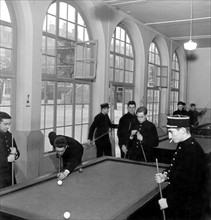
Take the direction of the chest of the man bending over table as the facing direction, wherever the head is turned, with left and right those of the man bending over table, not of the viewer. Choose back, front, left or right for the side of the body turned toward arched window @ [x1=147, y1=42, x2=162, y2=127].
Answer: back

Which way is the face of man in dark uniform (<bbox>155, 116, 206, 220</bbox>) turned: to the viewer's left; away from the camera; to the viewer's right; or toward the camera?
to the viewer's left

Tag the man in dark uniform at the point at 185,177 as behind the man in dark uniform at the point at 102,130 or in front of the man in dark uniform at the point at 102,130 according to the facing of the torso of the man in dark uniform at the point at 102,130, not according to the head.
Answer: in front

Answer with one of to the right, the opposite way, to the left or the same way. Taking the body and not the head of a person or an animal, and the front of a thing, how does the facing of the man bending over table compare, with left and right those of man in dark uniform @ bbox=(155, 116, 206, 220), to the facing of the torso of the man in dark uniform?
to the left

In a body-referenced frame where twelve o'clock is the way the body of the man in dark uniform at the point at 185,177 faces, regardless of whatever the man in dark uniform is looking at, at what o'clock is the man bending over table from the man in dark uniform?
The man bending over table is roughly at 1 o'clock from the man in dark uniform.

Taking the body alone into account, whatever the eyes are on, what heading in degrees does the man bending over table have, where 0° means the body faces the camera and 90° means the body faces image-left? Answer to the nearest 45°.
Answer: approximately 45°

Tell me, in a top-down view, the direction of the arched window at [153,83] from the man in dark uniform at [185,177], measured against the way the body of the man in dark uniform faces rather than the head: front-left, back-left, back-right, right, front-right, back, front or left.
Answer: right

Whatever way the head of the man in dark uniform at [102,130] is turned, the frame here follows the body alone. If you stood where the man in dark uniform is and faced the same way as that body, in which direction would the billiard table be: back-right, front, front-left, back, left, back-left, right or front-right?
front-right

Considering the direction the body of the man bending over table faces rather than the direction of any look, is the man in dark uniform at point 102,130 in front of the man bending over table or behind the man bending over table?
behind

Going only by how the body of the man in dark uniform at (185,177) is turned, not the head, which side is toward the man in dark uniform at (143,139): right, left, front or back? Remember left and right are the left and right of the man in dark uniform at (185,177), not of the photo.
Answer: right

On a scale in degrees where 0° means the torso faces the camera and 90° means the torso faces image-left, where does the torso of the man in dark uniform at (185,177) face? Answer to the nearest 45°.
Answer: approximately 90°

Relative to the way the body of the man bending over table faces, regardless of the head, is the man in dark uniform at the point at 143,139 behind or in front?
behind

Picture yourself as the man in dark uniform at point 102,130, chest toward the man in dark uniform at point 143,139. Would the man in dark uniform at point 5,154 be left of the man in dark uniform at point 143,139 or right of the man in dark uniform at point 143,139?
right

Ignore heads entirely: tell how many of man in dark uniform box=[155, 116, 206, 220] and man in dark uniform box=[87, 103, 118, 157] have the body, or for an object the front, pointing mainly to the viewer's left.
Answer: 1

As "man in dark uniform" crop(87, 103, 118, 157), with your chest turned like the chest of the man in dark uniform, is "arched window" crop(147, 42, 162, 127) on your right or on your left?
on your left

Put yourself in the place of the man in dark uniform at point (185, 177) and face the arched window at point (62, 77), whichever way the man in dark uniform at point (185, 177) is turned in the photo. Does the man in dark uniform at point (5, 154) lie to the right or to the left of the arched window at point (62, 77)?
left

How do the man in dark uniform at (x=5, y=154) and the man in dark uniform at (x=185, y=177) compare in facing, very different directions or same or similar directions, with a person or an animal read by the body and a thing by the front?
very different directions
